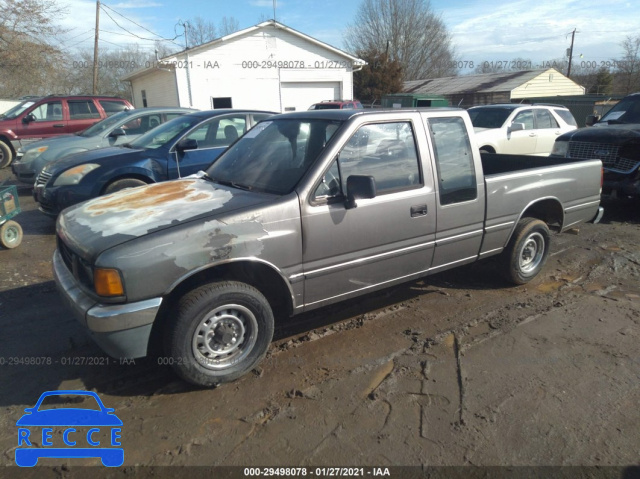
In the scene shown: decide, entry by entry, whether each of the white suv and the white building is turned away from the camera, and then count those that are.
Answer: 0

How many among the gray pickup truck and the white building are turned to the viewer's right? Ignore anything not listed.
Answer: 0

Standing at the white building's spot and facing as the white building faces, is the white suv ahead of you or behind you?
ahead

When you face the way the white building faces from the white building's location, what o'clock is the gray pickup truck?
The gray pickup truck is roughly at 12 o'clock from the white building.

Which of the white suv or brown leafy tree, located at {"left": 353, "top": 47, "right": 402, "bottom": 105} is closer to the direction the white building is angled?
the white suv

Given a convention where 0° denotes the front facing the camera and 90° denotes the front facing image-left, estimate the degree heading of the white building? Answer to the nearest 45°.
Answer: approximately 0°

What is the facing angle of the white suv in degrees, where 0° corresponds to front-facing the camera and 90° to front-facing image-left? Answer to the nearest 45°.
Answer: approximately 45°

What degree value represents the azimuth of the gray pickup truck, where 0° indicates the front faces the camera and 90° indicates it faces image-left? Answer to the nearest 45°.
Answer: approximately 45°

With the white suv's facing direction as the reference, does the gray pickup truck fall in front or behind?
in front

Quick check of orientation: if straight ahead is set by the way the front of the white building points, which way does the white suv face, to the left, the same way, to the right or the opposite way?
to the right
